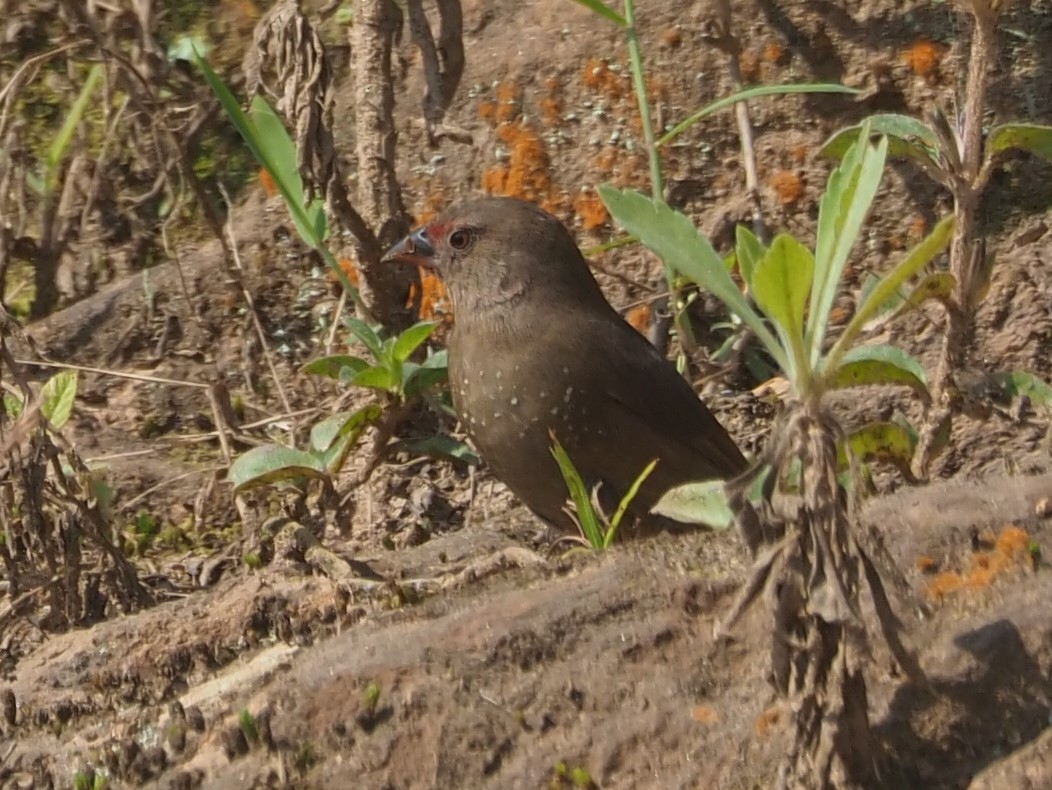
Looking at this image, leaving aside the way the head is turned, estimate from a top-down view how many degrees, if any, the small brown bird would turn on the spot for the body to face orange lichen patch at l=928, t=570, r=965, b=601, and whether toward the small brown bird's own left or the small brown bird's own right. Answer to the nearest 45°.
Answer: approximately 90° to the small brown bird's own left

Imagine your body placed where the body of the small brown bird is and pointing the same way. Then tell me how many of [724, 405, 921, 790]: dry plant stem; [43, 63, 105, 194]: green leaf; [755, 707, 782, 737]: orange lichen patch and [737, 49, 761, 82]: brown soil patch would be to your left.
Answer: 2

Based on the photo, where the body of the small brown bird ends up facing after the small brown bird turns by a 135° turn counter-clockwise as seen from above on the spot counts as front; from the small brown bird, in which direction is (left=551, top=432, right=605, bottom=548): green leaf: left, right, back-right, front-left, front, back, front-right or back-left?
front-right

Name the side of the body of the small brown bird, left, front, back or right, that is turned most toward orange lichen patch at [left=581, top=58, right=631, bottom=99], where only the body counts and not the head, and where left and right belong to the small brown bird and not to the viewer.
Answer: right

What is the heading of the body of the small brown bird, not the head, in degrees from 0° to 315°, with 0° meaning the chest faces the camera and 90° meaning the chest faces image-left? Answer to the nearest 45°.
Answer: approximately 90°

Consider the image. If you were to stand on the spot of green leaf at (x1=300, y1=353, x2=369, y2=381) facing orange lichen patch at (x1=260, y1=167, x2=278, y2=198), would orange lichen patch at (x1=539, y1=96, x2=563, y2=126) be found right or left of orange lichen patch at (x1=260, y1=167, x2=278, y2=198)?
right

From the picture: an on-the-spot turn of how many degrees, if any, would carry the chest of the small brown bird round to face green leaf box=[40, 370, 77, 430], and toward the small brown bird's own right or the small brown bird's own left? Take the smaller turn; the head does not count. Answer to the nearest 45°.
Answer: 0° — it already faces it

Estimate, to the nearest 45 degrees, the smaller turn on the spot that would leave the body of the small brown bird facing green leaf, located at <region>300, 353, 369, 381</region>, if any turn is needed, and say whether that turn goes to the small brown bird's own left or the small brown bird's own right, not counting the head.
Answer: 0° — it already faces it

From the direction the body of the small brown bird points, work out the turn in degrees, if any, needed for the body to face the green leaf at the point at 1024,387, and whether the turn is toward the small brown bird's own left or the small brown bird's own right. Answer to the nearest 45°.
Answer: approximately 135° to the small brown bird's own left

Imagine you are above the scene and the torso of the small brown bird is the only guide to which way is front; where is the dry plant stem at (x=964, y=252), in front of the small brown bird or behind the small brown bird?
behind

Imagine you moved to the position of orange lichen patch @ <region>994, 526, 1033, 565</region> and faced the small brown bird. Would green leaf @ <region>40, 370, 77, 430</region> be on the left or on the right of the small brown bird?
left
